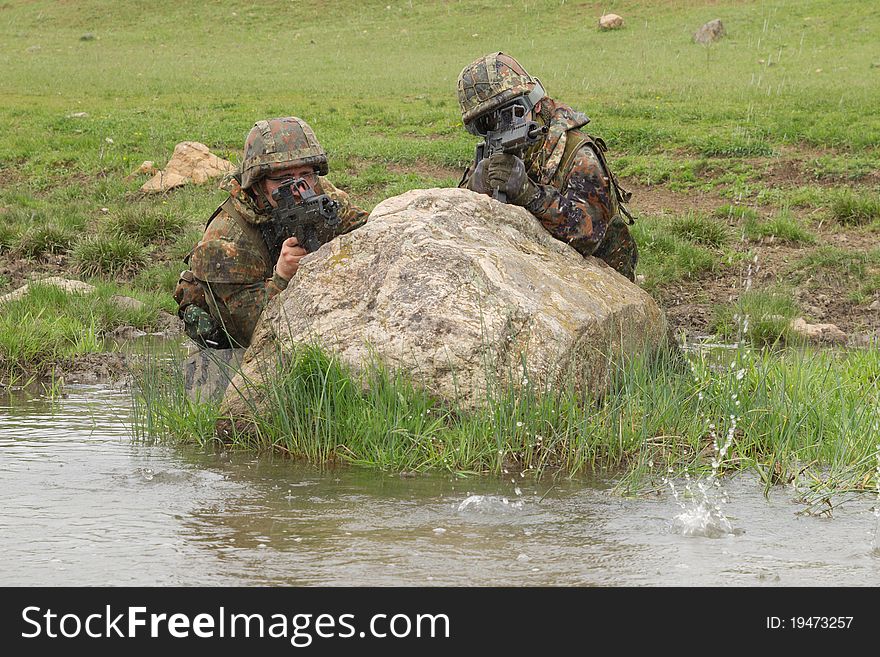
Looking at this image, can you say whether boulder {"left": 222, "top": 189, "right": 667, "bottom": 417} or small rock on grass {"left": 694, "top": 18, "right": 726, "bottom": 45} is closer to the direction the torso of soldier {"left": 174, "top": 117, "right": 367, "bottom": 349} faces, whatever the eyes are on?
the boulder

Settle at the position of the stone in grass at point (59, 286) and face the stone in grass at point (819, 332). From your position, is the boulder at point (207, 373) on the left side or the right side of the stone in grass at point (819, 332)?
right

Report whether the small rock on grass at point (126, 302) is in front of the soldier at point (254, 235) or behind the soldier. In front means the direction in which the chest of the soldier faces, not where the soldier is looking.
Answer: behind

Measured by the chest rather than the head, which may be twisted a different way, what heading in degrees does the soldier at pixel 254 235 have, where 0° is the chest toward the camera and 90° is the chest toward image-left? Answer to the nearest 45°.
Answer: approximately 315°

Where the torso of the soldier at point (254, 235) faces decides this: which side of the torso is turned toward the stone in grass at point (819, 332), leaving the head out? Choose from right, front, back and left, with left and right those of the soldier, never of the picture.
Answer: left

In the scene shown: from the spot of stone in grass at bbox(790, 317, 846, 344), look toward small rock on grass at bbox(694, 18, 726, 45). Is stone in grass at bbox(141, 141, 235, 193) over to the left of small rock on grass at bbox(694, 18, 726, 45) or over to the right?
left

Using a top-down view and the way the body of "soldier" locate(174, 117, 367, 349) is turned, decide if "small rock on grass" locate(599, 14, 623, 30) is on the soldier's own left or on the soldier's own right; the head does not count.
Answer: on the soldier's own left
